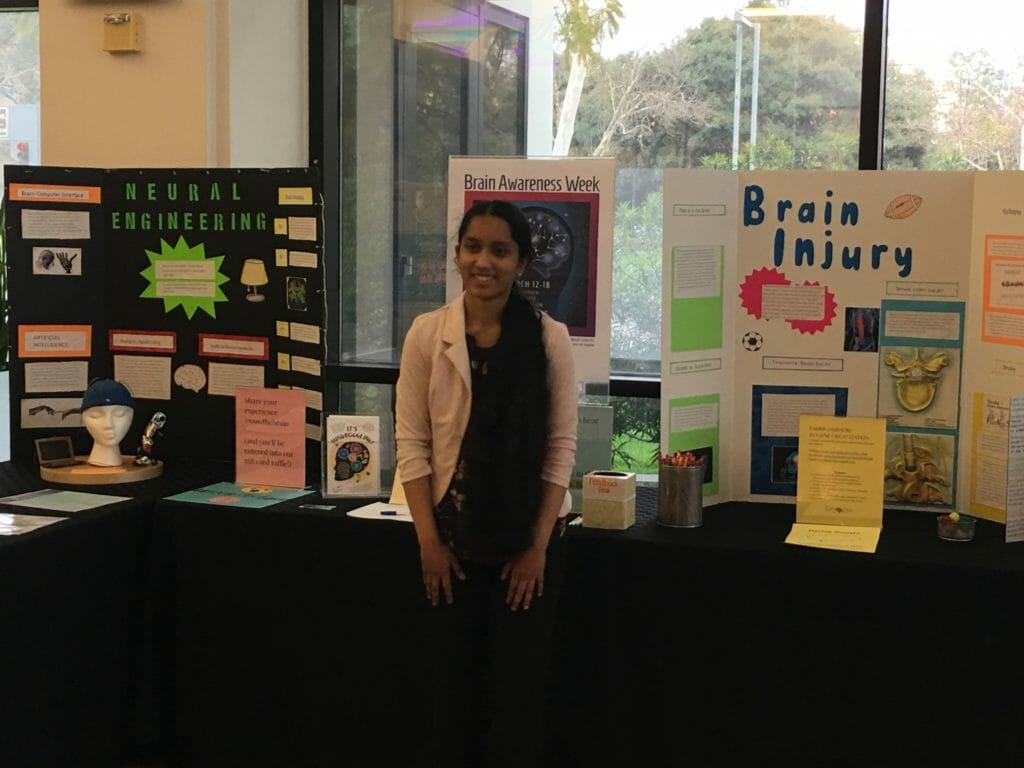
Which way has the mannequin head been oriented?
toward the camera

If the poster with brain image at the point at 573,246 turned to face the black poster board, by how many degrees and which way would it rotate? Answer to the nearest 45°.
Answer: approximately 90° to its right

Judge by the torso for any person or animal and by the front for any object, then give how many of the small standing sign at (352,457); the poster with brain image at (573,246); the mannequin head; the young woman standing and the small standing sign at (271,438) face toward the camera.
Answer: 5

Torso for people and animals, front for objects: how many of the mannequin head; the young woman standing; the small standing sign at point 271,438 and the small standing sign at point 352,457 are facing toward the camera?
4

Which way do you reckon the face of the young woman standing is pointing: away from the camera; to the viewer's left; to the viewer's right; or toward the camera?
toward the camera

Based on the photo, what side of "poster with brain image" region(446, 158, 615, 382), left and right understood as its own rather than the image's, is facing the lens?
front

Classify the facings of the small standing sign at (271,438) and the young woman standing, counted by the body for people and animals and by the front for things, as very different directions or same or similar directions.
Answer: same or similar directions

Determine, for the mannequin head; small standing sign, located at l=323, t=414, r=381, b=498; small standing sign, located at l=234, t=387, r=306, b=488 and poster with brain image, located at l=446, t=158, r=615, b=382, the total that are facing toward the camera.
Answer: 4

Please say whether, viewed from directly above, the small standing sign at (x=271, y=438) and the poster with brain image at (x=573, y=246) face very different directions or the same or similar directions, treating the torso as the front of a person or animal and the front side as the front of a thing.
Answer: same or similar directions
